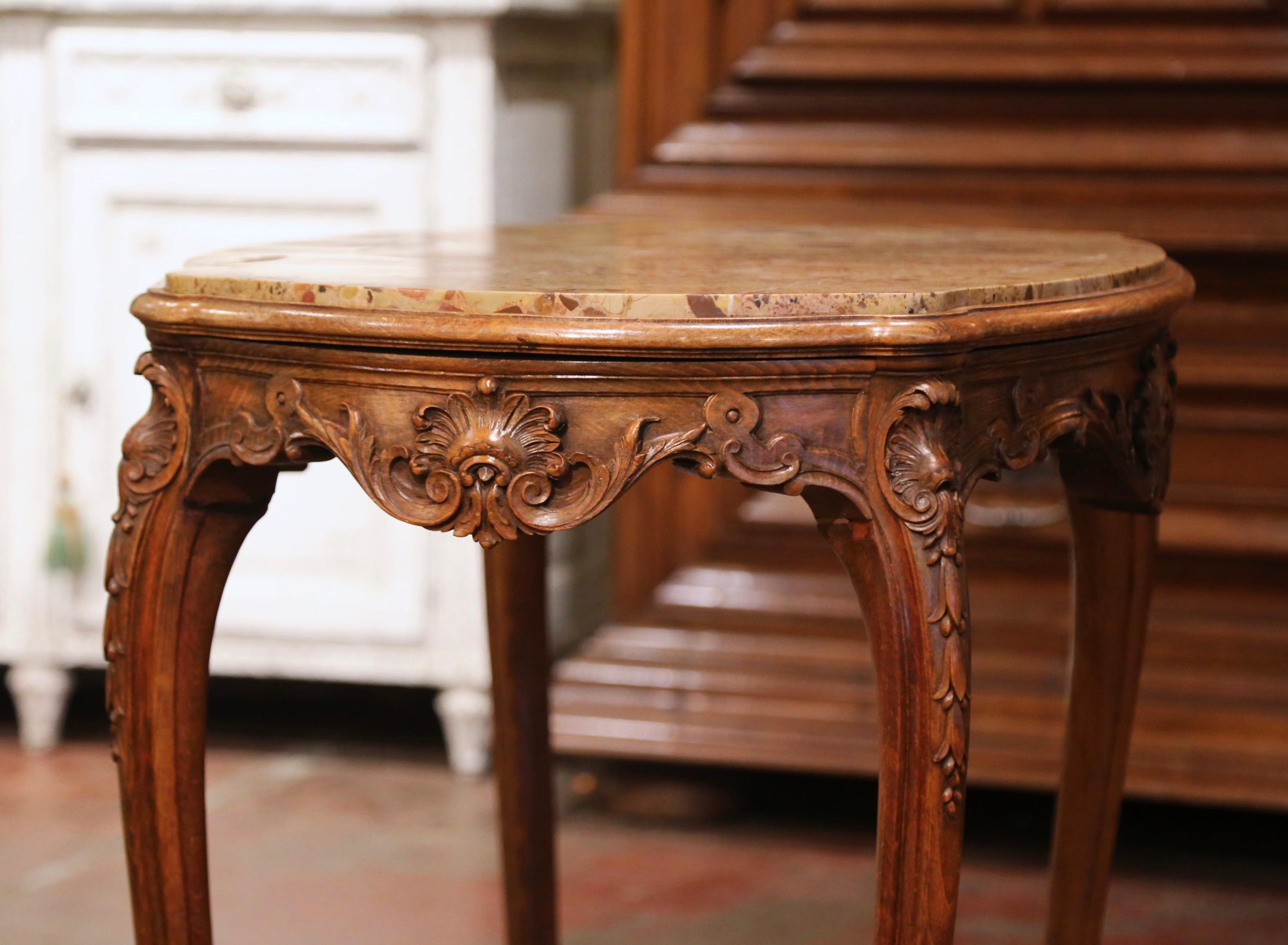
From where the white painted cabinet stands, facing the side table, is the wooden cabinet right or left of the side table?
left

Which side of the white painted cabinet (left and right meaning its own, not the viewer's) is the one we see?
front

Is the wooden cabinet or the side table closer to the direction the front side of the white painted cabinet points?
the side table

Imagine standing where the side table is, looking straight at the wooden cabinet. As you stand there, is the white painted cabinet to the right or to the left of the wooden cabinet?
left

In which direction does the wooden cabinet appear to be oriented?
toward the camera

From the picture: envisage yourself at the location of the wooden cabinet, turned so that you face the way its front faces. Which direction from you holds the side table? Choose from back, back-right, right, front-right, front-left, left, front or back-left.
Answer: front

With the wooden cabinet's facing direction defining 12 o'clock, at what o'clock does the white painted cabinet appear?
The white painted cabinet is roughly at 3 o'clock from the wooden cabinet.

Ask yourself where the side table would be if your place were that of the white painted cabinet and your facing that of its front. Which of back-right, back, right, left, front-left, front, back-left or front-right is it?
front

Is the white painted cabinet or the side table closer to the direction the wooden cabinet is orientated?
the side table

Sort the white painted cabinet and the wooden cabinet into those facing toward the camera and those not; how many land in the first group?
2

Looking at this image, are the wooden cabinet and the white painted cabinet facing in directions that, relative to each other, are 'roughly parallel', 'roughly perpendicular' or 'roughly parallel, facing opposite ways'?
roughly parallel

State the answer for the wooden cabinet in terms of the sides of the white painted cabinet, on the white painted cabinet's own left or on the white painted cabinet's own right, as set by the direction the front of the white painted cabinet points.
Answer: on the white painted cabinet's own left
